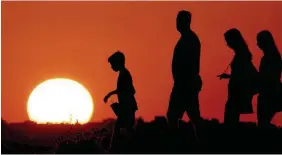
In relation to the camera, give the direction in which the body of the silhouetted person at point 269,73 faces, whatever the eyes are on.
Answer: to the viewer's left

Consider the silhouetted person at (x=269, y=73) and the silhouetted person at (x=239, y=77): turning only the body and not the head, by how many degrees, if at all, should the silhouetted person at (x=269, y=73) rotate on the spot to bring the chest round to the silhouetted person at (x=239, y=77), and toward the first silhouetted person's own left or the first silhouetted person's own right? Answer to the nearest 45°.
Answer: approximately 45° to the first silhouetted person's own left

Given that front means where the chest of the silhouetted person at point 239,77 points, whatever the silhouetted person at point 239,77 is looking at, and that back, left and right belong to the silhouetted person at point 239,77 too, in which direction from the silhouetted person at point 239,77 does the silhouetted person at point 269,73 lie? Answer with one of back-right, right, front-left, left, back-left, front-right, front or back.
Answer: back-right

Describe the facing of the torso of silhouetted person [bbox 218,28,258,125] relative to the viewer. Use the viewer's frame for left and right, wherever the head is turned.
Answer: facing to the left of the viewer

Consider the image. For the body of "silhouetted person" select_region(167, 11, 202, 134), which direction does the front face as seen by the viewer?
to the viewer's left

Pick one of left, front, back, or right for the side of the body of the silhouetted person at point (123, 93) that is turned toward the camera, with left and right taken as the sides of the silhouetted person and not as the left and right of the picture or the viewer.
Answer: left

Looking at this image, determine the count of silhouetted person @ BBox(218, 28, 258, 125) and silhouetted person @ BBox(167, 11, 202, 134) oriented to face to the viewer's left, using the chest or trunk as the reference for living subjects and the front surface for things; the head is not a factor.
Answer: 2

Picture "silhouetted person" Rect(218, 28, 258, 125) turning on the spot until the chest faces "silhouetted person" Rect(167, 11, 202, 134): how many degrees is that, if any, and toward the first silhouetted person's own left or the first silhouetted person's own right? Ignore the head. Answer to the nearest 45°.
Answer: approximately 45° to the first silhouetted person's own left

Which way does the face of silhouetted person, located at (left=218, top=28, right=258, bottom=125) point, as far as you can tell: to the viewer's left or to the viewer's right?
to the viewer's left

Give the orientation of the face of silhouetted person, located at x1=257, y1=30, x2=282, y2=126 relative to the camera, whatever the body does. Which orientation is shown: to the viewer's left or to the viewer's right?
to the viewer's left

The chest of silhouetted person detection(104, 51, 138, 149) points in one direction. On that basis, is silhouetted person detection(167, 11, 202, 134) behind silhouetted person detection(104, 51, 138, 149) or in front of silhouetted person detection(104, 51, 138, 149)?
behind
